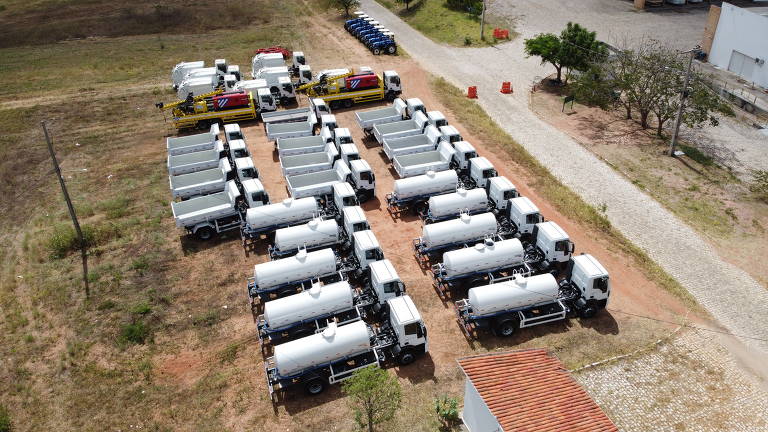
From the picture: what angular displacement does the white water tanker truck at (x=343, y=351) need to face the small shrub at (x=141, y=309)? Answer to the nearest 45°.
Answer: approximately 135° to its left

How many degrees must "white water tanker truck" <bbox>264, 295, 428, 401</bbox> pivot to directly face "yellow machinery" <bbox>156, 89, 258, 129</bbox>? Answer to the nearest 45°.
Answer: approximately 90° to its left

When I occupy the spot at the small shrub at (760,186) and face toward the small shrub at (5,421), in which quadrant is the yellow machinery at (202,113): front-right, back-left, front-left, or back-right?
front-right

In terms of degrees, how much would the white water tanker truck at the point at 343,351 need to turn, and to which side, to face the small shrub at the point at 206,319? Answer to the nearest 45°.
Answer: approximately 135° to its left

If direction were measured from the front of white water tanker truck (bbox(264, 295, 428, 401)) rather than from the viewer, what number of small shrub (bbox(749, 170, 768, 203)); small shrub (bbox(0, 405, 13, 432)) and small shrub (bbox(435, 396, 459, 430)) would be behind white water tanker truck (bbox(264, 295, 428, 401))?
1

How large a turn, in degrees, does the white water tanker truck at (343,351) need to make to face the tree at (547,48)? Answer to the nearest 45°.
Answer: approximately 45° to its left

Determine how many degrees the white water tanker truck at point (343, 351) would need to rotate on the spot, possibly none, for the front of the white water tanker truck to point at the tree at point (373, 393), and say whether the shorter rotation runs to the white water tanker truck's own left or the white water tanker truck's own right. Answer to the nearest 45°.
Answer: approximately 90° to the white water tanker truck's own right

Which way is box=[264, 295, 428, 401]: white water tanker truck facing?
to the viewer's right

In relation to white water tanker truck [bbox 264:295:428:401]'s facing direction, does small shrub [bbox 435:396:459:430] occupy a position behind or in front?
in front

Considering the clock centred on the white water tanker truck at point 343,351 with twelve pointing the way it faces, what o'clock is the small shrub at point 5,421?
The small shrub is roughly at 6 o'clock from the white water tanker truck.

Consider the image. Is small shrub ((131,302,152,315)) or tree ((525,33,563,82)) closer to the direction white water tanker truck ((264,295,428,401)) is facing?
the tree

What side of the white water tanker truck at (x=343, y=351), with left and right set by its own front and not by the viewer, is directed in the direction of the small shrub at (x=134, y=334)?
back

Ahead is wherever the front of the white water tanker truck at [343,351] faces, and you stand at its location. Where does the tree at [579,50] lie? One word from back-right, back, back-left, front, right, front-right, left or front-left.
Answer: front-left
